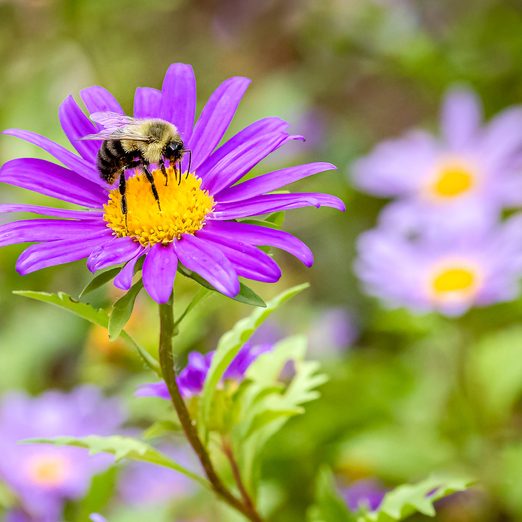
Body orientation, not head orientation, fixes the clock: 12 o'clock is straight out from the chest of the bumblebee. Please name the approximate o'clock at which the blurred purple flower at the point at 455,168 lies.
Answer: The blurred purple flower is roughly at 10 o'clock from the bumblebee.

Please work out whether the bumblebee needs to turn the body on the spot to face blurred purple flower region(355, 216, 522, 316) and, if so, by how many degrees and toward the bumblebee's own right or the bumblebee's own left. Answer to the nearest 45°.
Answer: approximately 45° to the bumblebee's own left

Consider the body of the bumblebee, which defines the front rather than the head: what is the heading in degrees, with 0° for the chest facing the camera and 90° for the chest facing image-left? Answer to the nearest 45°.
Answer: approximately 270°

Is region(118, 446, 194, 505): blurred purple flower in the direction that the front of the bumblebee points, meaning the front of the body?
no

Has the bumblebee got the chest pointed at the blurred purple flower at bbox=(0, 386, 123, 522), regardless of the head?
no
